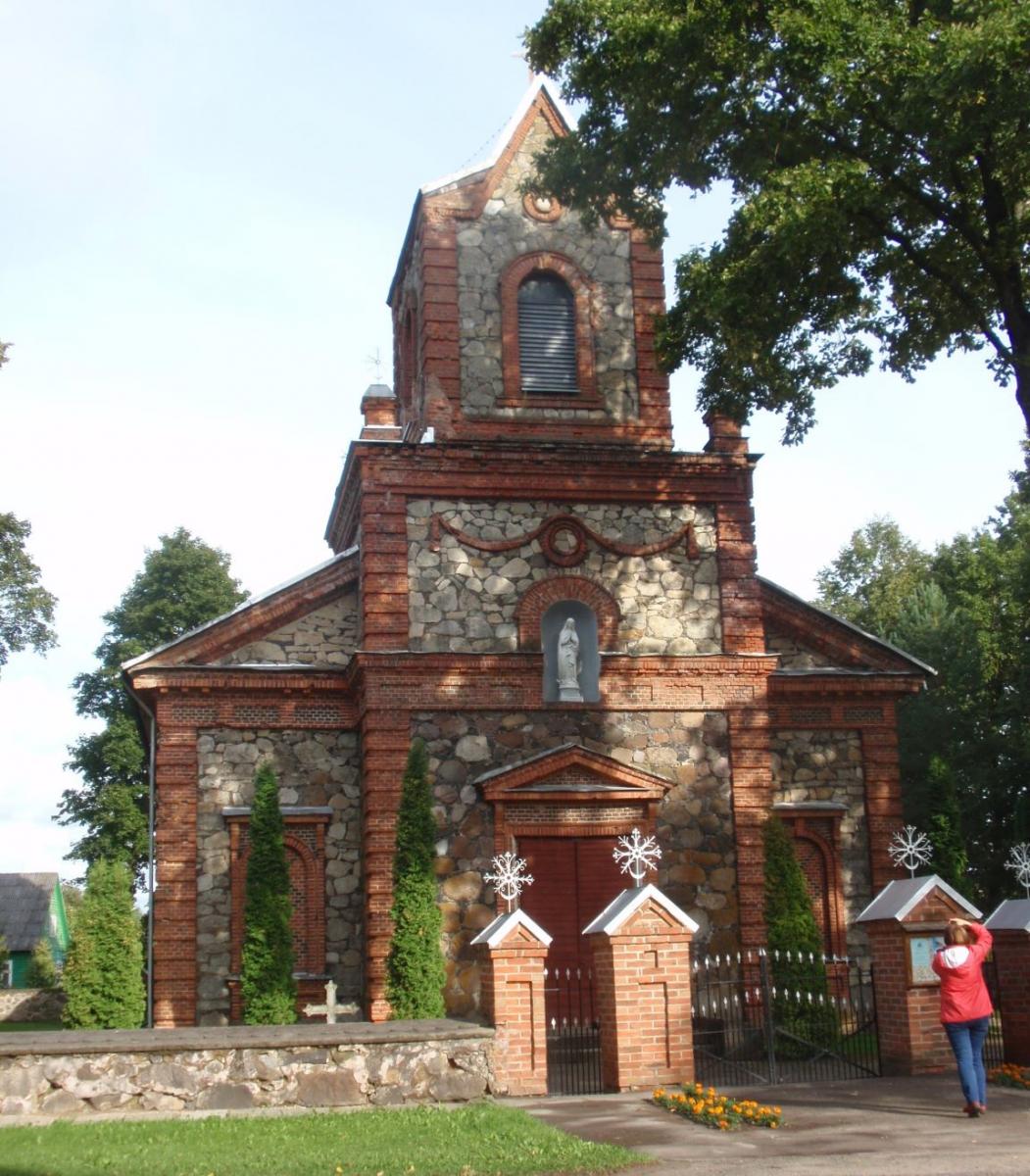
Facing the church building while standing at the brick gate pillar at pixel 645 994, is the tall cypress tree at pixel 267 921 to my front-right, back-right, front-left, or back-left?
front-left

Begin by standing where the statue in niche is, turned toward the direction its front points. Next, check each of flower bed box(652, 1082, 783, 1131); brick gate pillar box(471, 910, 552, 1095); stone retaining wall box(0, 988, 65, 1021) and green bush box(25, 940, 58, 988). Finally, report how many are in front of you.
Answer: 2

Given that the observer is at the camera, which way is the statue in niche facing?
facing the viewer

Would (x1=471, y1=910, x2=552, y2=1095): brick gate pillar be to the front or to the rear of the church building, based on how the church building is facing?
to the front

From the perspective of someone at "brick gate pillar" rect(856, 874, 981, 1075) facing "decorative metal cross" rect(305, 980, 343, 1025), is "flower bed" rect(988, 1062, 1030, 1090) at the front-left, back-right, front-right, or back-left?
back-left

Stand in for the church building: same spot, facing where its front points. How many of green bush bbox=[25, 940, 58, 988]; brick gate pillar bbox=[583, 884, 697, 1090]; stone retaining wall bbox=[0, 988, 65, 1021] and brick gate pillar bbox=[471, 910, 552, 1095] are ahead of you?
2

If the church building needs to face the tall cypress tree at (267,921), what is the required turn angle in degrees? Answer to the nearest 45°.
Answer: approximately 90° to its right

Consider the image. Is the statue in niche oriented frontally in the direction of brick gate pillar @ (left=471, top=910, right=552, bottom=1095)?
yes

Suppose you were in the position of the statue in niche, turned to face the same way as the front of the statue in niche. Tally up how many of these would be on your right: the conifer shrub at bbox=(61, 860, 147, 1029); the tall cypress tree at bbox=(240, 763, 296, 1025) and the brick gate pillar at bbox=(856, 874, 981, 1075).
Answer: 2

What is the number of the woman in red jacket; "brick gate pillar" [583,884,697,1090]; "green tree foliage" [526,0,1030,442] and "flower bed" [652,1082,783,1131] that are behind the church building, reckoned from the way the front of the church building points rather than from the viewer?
0

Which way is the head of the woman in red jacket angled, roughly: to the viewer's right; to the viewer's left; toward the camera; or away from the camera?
away from the camera
